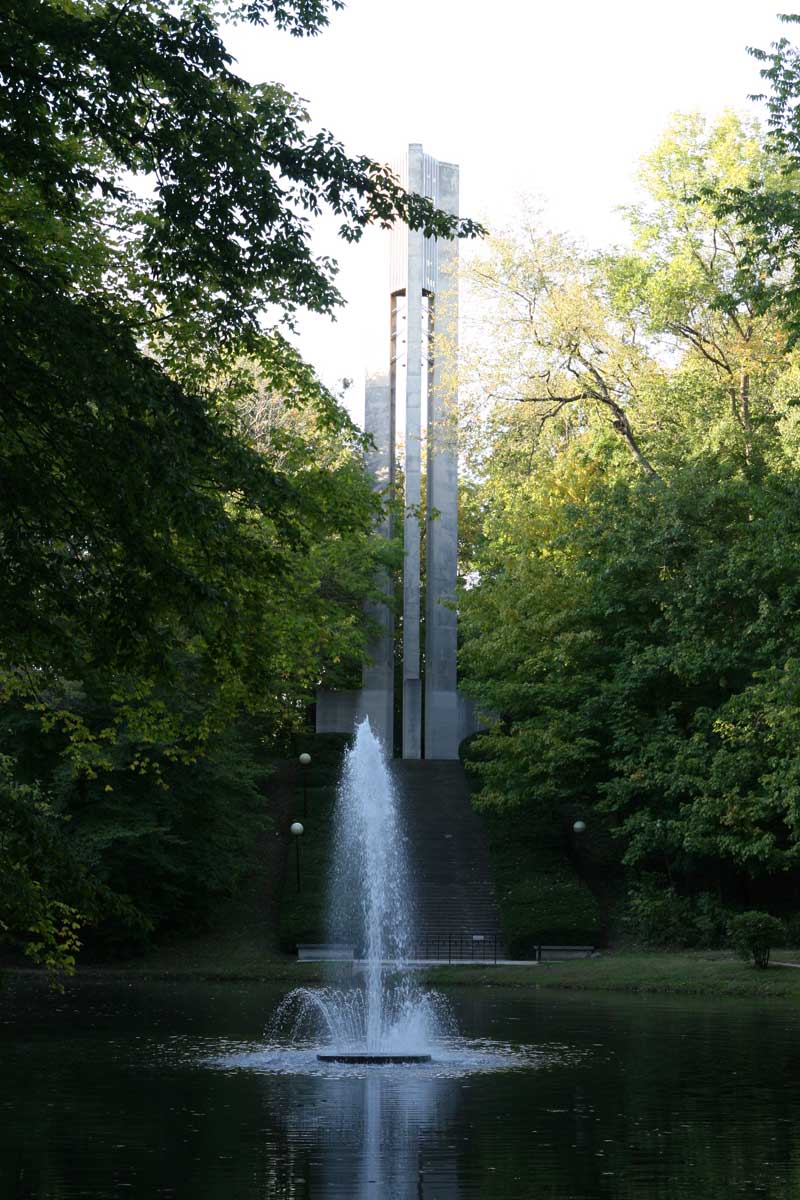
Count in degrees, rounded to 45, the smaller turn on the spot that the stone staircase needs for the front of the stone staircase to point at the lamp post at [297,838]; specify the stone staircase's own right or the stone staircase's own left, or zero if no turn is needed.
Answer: approximately 45° to the stone staircase's own right

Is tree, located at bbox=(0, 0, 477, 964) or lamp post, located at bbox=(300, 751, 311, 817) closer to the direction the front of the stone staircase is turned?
the tree

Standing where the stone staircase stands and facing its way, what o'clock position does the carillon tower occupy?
The carillon tower is roughly at 6 o'clock from the stone staircase.

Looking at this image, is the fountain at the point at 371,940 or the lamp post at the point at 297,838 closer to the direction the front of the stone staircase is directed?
the fountain

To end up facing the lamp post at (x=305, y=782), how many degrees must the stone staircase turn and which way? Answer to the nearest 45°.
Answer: approximately 135° to its right

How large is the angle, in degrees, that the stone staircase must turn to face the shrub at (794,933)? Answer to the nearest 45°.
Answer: approximately 45° to its left

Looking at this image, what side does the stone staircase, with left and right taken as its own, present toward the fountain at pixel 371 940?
front

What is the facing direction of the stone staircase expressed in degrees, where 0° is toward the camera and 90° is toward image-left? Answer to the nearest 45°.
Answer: approximately 0°

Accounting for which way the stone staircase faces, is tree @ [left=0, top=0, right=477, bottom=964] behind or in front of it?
in front
